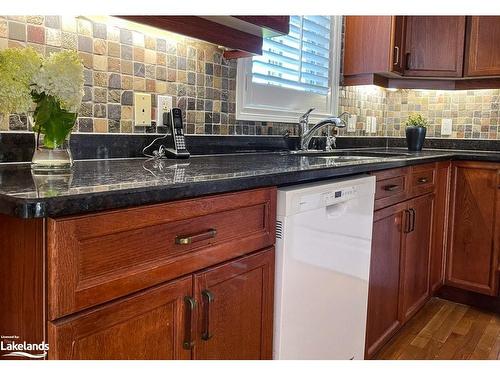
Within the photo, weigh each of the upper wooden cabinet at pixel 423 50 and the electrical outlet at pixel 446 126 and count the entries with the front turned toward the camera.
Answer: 2

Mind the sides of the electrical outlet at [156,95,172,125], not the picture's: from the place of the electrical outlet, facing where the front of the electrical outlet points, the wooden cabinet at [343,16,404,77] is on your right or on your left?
on your left

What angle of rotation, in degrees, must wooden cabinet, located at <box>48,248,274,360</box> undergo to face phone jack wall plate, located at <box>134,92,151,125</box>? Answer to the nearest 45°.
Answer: approximately 135° to its left
